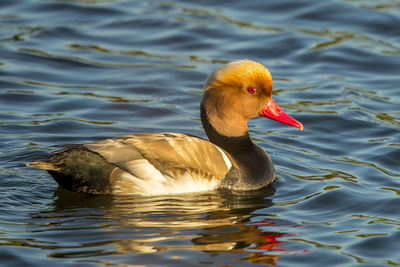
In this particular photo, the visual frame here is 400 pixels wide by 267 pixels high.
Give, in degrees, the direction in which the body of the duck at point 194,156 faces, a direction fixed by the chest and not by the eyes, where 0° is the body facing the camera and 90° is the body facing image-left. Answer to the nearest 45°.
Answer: approximately 270°
